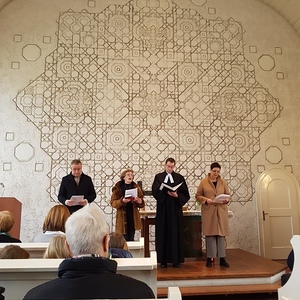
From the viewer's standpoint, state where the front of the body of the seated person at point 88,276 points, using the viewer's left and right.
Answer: facing away from the viewer

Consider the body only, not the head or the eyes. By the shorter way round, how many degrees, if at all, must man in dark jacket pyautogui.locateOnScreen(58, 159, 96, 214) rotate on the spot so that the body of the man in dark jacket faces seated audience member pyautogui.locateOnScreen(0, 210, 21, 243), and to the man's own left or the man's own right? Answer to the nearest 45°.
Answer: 0° — they already face them

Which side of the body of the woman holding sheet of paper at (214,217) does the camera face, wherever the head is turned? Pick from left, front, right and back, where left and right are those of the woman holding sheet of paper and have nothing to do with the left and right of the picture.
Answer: front

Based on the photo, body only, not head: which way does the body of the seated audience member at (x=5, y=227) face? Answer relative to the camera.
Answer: away from the camera

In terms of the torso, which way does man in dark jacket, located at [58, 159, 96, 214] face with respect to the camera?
toward the camera

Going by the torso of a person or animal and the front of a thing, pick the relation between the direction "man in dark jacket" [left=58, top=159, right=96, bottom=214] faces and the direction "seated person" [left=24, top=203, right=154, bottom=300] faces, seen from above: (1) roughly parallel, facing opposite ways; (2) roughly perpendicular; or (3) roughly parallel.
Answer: roughly parallel, facing opposite ways

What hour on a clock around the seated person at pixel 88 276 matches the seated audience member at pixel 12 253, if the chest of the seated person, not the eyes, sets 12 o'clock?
The seated audience member is roughly at 11 o'clock from the seated person.

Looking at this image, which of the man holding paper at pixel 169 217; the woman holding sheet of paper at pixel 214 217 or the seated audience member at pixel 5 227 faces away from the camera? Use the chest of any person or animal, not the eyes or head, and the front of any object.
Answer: the seated audience member

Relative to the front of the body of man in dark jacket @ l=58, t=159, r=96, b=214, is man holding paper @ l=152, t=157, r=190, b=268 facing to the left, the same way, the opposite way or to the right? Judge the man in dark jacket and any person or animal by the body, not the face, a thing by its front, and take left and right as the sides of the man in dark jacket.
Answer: the same way

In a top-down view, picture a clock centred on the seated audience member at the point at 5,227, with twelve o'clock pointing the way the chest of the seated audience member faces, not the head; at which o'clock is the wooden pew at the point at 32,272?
The wooden pew is roughly at 6 o'clock from the seated audience member.

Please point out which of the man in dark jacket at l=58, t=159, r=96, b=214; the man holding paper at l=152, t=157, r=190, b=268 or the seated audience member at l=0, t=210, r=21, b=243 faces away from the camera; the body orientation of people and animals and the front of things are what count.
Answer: the seated audience member

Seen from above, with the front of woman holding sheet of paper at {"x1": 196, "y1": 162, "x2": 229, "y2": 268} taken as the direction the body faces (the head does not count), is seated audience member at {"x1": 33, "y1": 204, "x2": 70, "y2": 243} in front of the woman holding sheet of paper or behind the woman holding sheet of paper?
in front

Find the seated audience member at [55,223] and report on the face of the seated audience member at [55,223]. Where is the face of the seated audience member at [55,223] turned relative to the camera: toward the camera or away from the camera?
away from the camera

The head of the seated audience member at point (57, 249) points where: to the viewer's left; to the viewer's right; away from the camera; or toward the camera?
away from the camera

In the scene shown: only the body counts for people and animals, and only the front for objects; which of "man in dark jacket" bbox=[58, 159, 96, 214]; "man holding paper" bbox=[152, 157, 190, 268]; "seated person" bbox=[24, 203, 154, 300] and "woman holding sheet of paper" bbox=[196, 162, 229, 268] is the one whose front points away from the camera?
the seated person

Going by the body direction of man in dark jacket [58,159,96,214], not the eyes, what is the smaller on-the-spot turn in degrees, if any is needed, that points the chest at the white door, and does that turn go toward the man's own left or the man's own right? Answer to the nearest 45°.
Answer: approximately 90° to the man's own left

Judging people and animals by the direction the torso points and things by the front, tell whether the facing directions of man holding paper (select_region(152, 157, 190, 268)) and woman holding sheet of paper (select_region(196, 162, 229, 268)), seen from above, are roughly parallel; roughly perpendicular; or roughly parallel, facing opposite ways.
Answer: roughly parallel

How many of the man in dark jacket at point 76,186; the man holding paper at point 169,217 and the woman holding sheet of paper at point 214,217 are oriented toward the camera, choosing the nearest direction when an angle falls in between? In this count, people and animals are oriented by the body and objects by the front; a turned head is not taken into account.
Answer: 3
